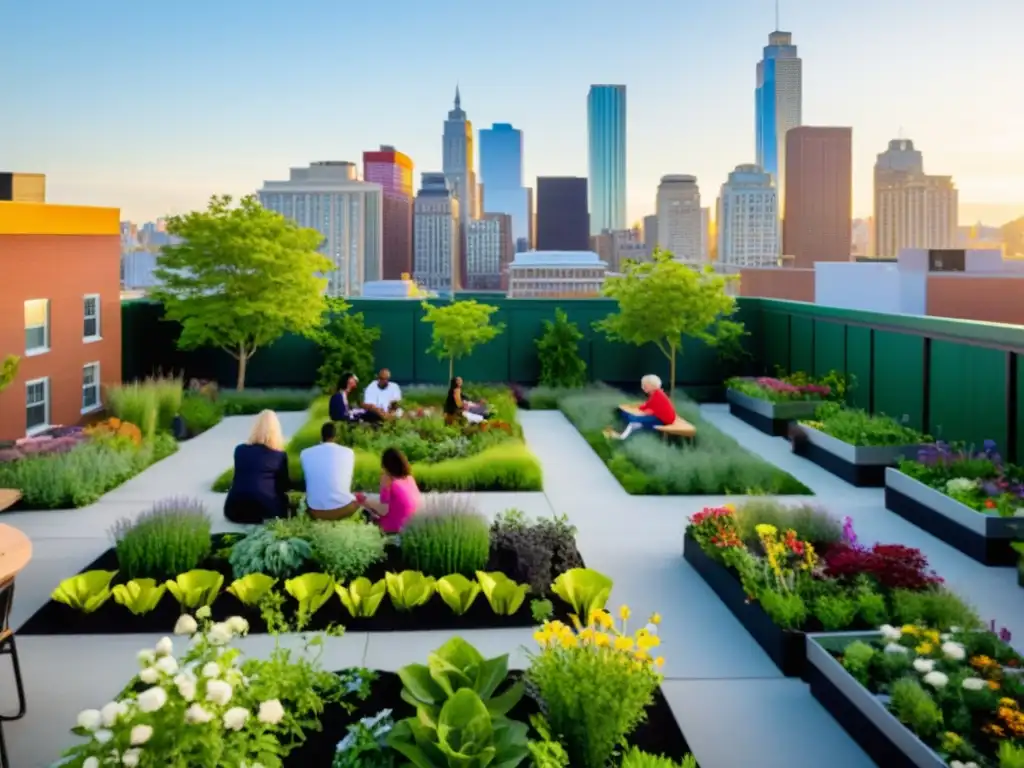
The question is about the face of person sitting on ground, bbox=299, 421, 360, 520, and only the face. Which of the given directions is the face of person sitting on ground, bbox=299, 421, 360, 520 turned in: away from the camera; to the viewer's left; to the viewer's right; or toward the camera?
away from the camera

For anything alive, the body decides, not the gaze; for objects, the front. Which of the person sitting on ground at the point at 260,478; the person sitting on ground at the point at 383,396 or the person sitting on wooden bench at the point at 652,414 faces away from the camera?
the person sitting on ground at the point at 260,478

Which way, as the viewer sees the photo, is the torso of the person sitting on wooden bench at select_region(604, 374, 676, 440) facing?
to the viewer's left

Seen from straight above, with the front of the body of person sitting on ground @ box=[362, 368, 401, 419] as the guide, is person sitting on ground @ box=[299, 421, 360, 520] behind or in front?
in front

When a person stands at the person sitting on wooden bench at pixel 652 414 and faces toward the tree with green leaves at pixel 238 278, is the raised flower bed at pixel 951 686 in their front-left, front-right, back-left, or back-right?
back-left

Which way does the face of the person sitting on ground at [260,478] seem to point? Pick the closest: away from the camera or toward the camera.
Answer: away from the camera

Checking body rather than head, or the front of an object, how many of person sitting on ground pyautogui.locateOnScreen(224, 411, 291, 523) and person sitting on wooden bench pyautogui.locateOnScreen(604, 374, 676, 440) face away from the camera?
1

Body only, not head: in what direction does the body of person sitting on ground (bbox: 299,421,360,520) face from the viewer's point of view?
away from the camera

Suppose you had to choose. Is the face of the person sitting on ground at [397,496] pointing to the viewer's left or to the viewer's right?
to the viewer's left

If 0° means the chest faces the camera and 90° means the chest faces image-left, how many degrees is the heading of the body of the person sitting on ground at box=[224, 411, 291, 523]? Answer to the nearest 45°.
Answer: approximately 180°

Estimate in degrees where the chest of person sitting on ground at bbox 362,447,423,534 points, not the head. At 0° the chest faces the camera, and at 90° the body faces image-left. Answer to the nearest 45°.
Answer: approximately 135°

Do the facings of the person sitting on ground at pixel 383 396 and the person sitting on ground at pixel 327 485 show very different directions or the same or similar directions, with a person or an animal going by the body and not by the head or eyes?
very different directions

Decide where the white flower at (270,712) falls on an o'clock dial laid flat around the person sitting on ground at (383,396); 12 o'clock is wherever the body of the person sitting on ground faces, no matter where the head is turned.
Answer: The white flower is roughly at 12 o'clock from the person sitting on ground.

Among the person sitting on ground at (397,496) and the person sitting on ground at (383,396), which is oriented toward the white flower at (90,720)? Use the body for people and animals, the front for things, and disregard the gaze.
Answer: the person sitting on ground at (383,396)

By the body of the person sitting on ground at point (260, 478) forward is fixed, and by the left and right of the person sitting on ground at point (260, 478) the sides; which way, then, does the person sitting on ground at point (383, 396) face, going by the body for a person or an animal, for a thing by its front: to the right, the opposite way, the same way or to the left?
the opposite way

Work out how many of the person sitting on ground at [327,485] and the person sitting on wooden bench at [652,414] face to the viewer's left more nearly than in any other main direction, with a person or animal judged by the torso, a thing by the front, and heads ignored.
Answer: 1
